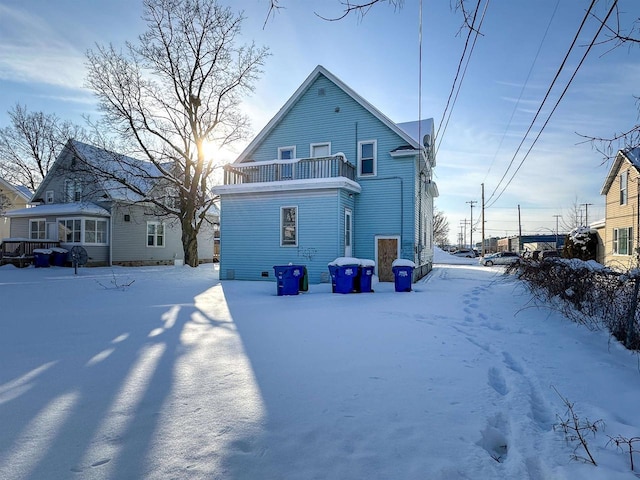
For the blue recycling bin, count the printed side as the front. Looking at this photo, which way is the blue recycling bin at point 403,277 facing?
toward the camera

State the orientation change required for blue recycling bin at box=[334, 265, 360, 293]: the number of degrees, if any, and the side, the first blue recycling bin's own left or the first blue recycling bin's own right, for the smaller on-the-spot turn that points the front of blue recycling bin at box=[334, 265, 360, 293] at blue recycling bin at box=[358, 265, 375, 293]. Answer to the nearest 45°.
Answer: approximately 135° to the first blue recycling bin's own left

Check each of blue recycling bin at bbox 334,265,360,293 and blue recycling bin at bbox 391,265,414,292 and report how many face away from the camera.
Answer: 0

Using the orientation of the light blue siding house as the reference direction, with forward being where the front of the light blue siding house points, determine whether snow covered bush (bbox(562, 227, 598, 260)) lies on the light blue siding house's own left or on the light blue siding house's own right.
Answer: on the light blue siding house's own right

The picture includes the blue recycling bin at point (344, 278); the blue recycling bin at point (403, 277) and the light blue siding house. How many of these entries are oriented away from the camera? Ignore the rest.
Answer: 1

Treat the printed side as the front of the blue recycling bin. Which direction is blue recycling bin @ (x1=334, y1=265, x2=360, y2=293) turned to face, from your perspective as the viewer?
facing the viewer

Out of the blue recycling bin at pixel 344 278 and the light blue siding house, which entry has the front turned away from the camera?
the light blue siding house

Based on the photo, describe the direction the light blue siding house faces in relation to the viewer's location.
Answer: facing away from the viewer

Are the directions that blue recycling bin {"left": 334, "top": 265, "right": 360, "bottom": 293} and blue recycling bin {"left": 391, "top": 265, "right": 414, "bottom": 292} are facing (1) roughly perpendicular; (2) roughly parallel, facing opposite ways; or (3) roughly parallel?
roughly parallel

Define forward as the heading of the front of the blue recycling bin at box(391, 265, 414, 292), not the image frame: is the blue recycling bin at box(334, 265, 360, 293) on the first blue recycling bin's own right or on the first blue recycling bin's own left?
on the first blue recycling bin's own right

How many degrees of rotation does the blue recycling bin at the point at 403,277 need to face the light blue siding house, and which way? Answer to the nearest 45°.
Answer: approximately 135° to its right
